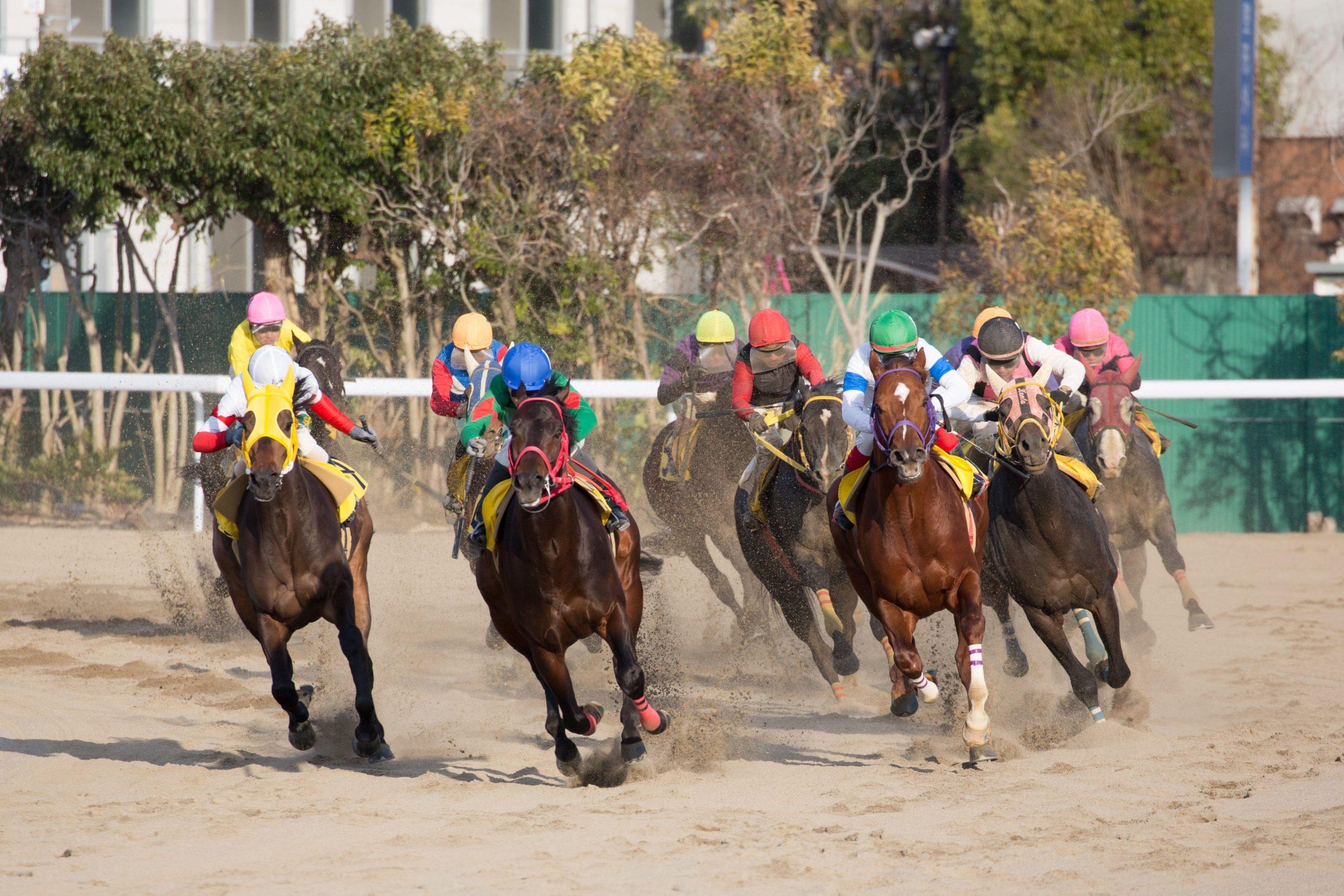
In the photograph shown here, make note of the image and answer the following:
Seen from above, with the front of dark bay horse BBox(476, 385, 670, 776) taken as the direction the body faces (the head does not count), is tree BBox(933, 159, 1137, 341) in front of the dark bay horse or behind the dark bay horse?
behind

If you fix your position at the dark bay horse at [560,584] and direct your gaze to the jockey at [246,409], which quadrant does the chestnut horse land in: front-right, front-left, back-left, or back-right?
back-right

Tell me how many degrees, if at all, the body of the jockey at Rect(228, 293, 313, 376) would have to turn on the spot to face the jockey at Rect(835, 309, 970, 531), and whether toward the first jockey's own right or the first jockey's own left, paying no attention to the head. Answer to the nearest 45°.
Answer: approximately 45° to the first jockey's own left

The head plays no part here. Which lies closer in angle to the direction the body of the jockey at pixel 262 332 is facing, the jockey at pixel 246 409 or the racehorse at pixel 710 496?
the jockey

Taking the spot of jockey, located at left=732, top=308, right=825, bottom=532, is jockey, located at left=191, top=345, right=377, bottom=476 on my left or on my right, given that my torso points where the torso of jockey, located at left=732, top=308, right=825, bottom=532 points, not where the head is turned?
on my right

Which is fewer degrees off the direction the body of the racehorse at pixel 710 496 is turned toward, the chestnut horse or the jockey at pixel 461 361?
the chestnut horse

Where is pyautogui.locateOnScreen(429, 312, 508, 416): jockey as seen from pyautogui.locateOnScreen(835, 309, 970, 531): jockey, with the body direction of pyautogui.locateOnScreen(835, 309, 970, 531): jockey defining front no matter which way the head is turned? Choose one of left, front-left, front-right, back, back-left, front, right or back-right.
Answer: back-right

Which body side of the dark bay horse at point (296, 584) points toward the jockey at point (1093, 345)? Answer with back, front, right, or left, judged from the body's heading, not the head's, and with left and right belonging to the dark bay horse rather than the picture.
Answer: back

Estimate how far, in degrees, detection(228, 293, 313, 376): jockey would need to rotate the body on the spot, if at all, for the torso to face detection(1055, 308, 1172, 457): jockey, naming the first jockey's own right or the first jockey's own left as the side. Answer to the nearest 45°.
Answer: approximately 90° to the first jockey's own left
